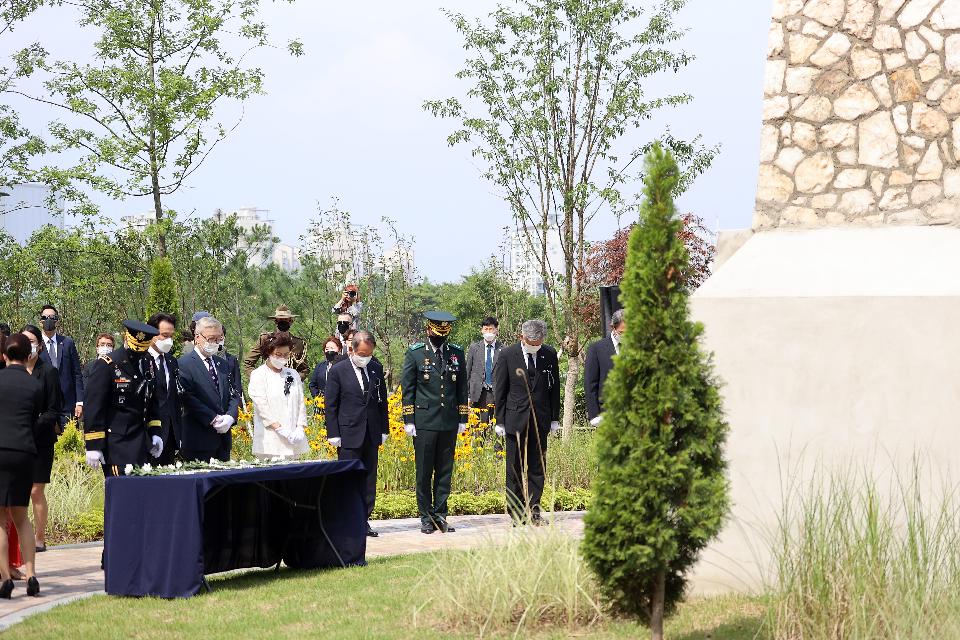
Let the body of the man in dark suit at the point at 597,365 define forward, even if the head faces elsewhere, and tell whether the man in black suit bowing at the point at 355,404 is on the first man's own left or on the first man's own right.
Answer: on the first man's own right

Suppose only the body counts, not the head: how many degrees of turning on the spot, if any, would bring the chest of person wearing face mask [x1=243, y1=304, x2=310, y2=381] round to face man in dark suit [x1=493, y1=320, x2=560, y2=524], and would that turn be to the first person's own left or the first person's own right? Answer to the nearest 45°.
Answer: approximately 45° to the first person's own left

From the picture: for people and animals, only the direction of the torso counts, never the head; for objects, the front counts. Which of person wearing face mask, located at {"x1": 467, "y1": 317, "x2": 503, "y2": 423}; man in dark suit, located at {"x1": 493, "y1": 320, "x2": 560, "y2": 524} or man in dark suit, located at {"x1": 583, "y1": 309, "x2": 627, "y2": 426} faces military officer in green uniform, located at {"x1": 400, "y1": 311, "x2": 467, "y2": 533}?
the person wearing face mask

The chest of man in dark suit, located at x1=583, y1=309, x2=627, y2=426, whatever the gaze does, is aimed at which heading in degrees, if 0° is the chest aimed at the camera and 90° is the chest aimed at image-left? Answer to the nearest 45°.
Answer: approximately 315°

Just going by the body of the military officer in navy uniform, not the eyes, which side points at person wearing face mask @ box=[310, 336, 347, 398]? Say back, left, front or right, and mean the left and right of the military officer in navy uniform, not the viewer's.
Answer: left

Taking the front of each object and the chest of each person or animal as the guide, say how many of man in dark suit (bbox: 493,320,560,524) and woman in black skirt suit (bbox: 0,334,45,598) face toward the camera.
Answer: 1
